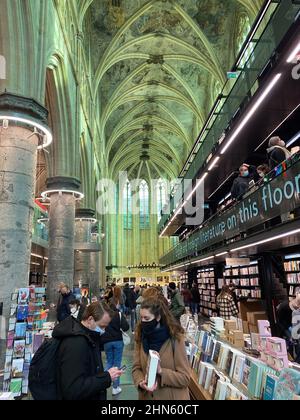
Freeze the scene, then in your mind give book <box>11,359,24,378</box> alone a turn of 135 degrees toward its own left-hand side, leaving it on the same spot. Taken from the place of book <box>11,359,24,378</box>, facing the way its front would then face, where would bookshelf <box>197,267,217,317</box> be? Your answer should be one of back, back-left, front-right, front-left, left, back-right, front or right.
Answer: front

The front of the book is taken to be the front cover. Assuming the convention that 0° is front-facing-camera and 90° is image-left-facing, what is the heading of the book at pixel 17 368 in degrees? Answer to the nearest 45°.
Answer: approximately 0°

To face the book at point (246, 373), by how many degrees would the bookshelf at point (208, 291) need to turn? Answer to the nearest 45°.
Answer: approximately 45° to its left

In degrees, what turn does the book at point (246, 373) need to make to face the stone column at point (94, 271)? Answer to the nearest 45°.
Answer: approximately 90° to its right

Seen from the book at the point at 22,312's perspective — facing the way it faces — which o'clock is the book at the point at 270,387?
the book at the point at 270,387 is roughly at 11 o'clock from the book at the point at 22,312.

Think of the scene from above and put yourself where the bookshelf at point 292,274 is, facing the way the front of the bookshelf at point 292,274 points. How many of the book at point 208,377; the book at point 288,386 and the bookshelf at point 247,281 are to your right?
1

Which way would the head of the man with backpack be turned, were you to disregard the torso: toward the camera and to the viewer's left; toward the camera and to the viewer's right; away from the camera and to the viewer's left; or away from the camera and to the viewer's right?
toward the camera and to the viewer's right

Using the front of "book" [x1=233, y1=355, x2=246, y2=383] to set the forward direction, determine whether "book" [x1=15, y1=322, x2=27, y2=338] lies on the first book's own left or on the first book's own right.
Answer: on the first book's own right

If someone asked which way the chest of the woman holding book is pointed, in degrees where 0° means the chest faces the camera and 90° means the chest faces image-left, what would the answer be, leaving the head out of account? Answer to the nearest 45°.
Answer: approximately 45°

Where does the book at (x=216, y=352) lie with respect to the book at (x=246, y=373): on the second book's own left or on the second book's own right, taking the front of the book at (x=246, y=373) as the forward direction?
on the second book's own right
